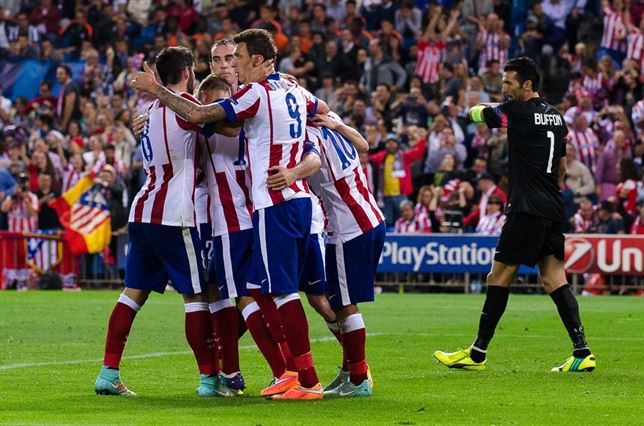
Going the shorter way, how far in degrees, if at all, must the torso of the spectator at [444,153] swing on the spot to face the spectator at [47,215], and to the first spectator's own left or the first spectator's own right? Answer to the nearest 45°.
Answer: approximately 90° to the first spectator's own right

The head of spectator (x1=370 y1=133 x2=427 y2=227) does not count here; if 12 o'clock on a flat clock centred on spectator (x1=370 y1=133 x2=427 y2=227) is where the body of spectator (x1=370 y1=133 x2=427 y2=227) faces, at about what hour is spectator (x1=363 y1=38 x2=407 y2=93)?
spectator (x1=363 y1=38 x2=407 y2=93) is roughly at 6 o'clock from spectator (x1=370 y1=133 x2=427 y2=227).

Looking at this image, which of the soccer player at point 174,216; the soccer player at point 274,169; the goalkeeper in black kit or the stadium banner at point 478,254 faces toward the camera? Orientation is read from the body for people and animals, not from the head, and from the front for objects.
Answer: the stadium banner

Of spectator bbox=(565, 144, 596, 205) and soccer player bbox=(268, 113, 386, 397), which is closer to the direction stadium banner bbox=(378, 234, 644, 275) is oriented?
the soccer player

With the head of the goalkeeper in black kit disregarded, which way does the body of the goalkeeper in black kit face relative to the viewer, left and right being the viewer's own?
facing away from the viewer and to the left of the viewer

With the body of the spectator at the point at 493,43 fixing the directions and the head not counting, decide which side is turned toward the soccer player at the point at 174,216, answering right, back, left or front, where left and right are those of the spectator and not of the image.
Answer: front

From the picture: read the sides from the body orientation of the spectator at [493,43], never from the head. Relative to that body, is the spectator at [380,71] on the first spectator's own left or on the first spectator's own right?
on the first spectator's own right

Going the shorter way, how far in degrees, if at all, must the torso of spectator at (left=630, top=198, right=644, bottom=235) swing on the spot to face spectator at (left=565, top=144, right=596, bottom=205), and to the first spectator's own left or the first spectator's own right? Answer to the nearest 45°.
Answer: approximately 135° to the first spectator's own right
